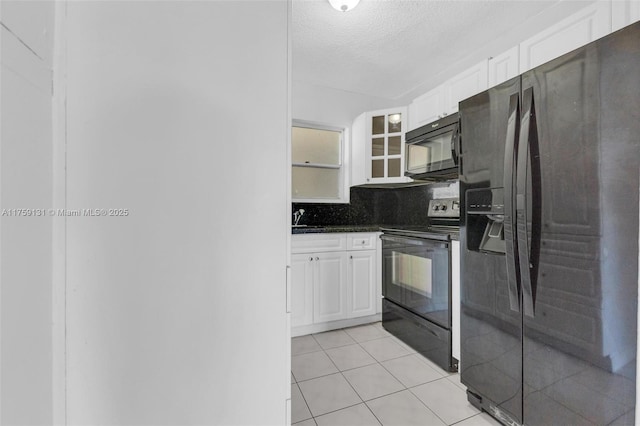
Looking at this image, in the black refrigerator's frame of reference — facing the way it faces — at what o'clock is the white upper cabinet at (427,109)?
The white upper cabinet is roughly at 3 o'clock from the black refrigerator.

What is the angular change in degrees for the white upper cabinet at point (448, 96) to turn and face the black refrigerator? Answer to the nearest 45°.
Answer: approximately 90° to its left

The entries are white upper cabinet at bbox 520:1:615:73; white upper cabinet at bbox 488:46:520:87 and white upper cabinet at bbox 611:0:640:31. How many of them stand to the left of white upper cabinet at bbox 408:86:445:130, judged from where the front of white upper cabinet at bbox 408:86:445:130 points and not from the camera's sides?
3

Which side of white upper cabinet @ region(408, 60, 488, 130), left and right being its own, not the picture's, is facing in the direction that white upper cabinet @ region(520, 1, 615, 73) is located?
left

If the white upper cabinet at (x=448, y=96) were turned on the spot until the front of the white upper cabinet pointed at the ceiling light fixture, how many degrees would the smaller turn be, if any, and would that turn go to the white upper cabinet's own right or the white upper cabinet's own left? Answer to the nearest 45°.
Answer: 0° — it already faces it

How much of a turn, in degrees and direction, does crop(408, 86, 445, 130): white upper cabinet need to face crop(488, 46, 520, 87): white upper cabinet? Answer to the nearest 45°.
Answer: approximately 90° to its left

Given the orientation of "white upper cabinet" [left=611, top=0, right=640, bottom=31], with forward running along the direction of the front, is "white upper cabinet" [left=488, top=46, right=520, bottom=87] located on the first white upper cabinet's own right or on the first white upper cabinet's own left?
on the first white upper cabinet's own right

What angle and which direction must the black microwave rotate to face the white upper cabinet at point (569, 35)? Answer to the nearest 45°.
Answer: approximately 90° to its left

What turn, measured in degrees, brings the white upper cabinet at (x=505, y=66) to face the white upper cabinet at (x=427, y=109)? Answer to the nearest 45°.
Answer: approximately 90° to its right

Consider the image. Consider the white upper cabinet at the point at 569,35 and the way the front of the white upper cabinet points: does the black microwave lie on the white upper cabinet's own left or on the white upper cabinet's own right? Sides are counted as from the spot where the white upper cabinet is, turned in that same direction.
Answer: on the white upper cabinet's own right

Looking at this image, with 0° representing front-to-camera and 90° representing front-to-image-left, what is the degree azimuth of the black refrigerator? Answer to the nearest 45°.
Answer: approximately 45°

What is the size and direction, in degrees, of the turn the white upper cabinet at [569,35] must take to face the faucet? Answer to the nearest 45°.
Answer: approximately 45° to its right
